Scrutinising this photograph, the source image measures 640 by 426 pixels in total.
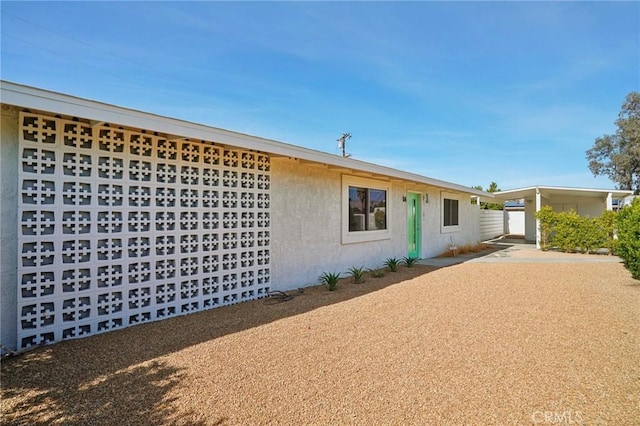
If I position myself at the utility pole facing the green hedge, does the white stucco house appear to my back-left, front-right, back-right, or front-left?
front-right

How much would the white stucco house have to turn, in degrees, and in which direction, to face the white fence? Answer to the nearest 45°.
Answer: approximately 90° to its left

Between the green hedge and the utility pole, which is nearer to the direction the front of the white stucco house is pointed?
the green hedge

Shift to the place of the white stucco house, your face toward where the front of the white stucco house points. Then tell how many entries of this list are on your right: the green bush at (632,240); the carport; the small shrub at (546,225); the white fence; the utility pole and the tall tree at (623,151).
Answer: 0

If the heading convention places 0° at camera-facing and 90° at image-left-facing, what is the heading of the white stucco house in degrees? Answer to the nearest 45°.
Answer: approximately 315°

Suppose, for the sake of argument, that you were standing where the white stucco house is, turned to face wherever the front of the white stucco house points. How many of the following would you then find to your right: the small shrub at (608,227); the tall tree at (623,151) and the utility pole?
0

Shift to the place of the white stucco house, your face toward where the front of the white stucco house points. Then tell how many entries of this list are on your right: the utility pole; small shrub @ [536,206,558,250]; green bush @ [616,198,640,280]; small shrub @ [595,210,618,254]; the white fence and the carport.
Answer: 0

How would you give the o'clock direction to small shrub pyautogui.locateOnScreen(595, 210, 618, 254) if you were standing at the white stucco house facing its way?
The small shrub is roughly at 10 o'clock from the white stucco house.

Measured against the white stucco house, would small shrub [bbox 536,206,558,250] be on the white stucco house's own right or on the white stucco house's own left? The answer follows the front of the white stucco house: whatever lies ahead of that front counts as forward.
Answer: on the white stucco house's own left

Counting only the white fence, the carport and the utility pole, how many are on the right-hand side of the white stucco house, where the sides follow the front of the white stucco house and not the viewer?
0

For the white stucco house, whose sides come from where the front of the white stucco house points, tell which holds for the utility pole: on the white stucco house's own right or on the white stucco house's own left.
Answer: on the white stucco house's own left

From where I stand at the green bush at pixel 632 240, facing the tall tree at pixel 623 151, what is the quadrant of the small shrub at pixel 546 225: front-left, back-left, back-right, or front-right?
front-left

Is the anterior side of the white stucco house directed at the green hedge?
no

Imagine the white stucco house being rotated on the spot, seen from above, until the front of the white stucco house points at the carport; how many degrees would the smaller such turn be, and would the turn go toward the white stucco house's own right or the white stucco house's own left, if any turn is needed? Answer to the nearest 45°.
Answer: approximately 90° to the white stucco house's own left

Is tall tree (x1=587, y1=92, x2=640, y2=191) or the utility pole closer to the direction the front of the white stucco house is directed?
the tall tree

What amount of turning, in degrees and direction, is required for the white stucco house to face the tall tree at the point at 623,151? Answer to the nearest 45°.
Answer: approximately 90° to its left

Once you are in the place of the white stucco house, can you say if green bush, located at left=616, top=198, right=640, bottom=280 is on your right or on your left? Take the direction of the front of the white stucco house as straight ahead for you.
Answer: on your left
